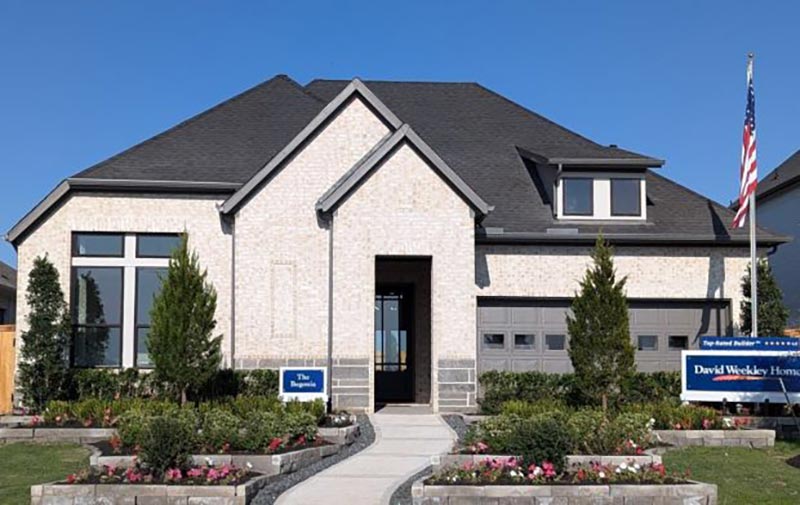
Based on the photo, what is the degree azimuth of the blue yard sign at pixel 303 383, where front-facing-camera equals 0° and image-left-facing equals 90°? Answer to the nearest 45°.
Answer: approximately 0°

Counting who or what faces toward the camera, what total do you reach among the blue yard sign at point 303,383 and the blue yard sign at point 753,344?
2

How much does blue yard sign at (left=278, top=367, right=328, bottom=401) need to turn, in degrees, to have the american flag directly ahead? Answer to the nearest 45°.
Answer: approximately 90° to its left

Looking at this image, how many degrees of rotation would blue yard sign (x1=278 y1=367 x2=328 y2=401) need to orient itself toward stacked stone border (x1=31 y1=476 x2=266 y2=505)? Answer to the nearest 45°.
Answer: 0° — it already faces it

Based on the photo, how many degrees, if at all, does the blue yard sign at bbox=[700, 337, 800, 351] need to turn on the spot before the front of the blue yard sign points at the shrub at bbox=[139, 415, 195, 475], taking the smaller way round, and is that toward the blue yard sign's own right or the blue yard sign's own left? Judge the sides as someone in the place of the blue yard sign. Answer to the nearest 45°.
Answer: approximately 45° to the blue yard sign's own right

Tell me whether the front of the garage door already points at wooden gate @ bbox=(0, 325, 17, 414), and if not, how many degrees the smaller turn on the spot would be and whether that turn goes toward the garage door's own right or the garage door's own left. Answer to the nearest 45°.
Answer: approximately 90° to the garage door's own right

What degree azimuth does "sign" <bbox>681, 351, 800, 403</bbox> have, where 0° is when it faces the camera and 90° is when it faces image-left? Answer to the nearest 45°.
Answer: approximately 0°

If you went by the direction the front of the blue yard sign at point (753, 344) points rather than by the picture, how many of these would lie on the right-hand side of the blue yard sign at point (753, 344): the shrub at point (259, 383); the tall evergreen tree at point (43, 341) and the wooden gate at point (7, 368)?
3
